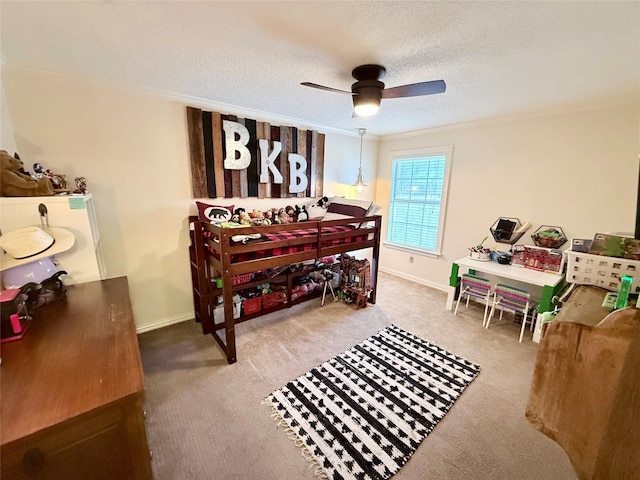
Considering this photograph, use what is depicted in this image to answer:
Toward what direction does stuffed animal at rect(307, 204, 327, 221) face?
toward the camera

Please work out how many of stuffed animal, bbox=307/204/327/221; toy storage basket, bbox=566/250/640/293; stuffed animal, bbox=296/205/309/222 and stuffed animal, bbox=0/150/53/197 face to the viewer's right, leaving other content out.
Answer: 1

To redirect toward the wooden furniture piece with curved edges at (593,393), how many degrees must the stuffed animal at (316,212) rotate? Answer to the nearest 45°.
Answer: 0° — it already faces it

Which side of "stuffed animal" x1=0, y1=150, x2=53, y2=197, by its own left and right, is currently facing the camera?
right

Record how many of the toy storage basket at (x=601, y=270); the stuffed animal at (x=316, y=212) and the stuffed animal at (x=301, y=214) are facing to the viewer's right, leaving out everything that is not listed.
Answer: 0

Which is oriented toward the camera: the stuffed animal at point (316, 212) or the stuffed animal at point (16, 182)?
the stuffed animal at point (316, 212)

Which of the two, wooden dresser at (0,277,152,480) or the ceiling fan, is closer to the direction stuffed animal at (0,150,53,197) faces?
the ceiling fan

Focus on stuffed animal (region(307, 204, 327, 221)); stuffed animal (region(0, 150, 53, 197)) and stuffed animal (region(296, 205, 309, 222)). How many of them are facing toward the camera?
2

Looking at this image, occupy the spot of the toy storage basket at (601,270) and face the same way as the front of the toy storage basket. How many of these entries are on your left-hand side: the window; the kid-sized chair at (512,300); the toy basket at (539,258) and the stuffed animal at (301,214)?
0

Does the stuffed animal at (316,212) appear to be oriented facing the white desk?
no

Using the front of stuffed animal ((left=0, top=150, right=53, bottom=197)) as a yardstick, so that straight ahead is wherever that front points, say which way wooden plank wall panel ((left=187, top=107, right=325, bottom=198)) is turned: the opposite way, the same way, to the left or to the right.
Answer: to the right

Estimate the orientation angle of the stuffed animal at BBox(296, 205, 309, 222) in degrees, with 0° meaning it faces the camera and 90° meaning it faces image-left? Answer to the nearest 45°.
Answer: approximately 0°

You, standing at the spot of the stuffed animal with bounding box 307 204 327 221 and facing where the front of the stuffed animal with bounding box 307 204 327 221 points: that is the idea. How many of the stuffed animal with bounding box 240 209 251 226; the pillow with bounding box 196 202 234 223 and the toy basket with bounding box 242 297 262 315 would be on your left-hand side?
0
